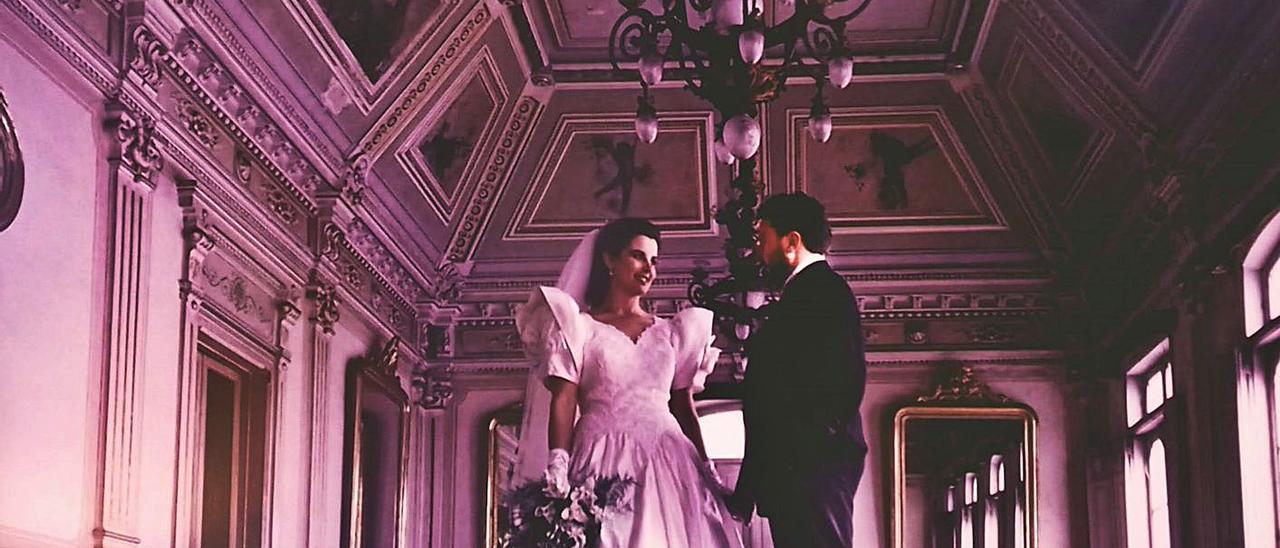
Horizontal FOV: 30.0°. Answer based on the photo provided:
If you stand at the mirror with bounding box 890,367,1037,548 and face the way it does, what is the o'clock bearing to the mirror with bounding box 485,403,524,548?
the mirror with bounding box 485,403,524,548 is roughly at 3 o'clock from the mirror with bounding box 890,367,1037,548.

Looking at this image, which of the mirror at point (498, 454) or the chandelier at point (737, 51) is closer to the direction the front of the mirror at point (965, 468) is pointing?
the chandelier

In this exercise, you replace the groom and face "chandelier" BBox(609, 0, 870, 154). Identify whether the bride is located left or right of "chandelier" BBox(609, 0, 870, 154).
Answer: left

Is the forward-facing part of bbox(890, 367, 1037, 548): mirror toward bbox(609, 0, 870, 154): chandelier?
yes

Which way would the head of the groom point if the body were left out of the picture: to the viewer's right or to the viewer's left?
to the viewer's left

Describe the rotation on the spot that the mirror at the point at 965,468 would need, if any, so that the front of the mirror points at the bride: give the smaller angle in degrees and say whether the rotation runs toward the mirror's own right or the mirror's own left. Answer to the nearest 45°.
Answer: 0° — it already faces them

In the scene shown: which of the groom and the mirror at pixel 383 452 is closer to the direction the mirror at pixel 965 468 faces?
the groom

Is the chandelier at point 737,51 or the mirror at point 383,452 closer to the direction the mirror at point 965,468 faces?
the chandelier

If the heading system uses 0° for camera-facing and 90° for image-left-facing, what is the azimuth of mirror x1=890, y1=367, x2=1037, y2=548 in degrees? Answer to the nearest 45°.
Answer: approximately 0°

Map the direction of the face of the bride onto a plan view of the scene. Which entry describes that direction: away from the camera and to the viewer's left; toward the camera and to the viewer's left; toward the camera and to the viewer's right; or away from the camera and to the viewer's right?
toward the camera and to the viewer's right

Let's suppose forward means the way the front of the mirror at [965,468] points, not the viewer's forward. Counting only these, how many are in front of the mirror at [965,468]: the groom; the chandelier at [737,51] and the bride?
3

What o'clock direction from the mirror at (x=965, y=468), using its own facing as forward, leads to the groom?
The groom is roughly at 12 o'clock from the mirror.
